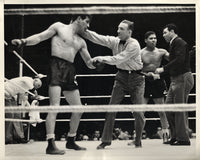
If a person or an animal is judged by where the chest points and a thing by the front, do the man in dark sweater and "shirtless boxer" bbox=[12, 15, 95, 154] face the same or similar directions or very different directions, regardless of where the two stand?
very different directions

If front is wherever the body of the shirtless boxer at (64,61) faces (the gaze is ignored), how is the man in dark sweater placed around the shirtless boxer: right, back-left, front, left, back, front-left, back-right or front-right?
front-left

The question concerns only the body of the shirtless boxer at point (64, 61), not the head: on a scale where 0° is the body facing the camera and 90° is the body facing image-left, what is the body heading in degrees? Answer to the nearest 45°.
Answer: approximately 315°

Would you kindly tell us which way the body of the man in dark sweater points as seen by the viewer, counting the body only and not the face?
to the viewer's left

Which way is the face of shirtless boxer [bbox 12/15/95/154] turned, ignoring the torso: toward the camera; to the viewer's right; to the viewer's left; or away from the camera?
to the viewer's right

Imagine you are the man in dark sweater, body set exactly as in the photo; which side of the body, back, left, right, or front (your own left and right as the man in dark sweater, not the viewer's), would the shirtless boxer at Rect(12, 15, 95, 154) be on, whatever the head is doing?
front

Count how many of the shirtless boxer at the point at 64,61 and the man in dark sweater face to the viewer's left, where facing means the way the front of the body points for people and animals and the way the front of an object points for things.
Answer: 1

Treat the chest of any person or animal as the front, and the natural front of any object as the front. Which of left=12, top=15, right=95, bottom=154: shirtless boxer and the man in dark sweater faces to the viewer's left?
the man in dark sweater
